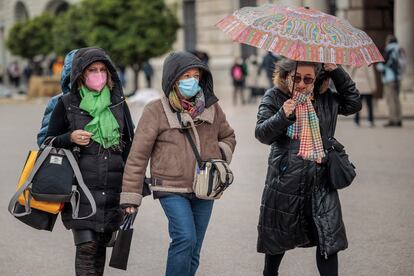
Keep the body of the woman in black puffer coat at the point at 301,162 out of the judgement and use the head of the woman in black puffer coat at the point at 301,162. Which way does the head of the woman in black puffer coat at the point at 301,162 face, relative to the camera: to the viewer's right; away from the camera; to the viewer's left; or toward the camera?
toward the camera

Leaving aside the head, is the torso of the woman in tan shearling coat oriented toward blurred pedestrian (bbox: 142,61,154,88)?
no

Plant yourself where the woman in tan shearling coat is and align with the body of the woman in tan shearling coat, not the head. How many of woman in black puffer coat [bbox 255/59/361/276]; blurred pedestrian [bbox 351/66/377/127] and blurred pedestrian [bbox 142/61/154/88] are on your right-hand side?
0

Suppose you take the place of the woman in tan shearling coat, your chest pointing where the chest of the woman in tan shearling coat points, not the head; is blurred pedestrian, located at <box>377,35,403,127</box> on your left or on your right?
on your left

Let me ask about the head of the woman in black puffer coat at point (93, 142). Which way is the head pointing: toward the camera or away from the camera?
toward the camera

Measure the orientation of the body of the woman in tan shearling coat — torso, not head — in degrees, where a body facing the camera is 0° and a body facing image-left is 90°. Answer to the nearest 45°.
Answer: approximately 315°
